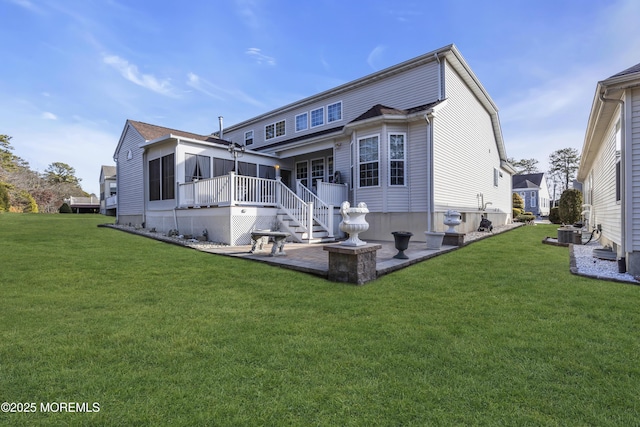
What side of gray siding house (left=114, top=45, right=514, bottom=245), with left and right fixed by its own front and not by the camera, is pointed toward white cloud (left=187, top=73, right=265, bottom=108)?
left

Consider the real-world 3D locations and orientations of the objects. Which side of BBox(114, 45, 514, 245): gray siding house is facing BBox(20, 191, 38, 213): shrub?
left

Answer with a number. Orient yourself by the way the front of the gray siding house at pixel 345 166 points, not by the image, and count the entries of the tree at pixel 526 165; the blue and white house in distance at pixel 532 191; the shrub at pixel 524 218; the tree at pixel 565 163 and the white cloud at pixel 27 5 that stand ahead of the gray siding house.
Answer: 4

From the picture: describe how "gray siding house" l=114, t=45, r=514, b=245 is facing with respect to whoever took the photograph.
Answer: facing away from the viewer and to the right of the viewer

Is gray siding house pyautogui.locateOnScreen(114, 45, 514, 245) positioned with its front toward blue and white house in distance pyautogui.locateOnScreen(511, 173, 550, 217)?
yes

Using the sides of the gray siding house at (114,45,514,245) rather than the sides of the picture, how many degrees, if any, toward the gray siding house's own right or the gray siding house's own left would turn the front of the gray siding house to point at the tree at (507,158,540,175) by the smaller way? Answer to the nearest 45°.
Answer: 0° — it already faces it

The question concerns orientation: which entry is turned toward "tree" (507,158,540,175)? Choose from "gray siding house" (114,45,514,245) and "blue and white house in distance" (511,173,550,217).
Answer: the gray siding house

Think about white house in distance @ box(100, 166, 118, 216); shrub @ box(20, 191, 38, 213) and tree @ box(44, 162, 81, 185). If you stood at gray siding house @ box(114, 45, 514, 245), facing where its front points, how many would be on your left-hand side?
3
